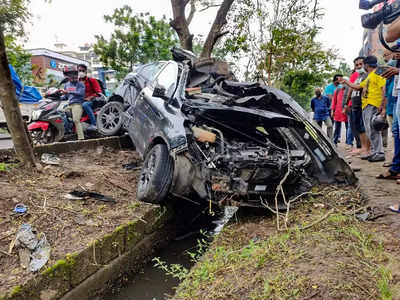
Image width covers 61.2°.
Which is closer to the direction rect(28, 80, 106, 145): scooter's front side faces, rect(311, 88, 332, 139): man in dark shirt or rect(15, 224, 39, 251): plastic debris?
the plastic debris

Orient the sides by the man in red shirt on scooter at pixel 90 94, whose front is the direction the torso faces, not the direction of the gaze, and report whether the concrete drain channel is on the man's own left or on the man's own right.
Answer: on the man's own left

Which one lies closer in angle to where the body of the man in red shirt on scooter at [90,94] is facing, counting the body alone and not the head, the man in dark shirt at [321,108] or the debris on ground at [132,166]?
the debris on ground

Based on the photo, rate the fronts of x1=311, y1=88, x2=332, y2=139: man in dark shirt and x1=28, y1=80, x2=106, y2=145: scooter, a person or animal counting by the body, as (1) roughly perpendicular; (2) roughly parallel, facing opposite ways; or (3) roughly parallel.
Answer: roughly parallel

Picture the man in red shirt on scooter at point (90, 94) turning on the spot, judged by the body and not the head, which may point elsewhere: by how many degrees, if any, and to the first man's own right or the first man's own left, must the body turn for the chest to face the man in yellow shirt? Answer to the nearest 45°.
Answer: approximately 90° to the first man's own left

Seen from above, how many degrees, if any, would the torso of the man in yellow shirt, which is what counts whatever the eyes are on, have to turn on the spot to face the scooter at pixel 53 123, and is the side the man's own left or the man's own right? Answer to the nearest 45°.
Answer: approximately 45° to the man's own left

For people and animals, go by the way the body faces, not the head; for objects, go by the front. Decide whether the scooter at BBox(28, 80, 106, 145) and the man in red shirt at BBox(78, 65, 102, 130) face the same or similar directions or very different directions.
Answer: same or similar directions

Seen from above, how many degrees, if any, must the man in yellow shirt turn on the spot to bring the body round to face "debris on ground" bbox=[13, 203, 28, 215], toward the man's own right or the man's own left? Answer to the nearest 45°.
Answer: approximately 90° to the man's own left

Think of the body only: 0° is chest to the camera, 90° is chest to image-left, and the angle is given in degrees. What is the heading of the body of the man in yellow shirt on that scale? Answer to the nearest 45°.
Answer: approximately 135°

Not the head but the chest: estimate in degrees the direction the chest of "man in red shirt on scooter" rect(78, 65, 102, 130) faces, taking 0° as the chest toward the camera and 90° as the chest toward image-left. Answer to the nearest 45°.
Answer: approximately 45°
